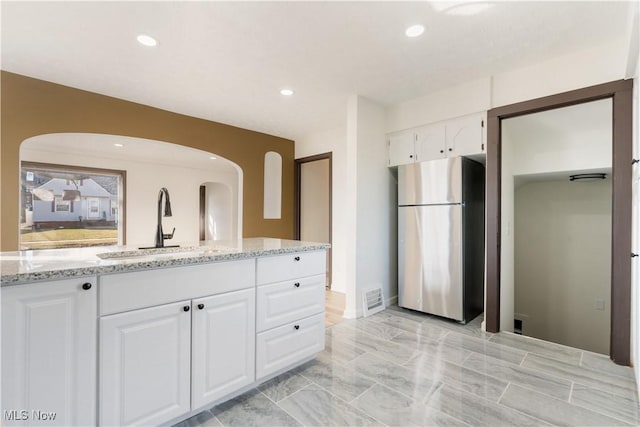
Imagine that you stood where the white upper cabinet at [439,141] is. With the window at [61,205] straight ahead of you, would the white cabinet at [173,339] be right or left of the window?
left

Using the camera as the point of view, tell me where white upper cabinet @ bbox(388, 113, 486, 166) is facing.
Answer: facing the viewer and to the left of the viewer

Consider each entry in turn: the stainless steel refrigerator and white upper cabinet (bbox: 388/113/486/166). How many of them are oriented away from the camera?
0

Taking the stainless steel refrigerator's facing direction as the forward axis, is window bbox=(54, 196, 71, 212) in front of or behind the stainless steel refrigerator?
in front

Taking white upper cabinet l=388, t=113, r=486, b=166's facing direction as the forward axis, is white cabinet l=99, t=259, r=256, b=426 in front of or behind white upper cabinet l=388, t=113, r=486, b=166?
in front

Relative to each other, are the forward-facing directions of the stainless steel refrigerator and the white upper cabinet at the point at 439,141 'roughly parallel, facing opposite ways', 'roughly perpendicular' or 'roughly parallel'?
roughly parallel

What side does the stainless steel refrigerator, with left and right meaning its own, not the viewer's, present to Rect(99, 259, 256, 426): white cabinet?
front

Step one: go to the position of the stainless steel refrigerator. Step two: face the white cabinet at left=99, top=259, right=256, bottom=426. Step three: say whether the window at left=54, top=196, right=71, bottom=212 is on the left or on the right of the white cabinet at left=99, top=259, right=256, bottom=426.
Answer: right
